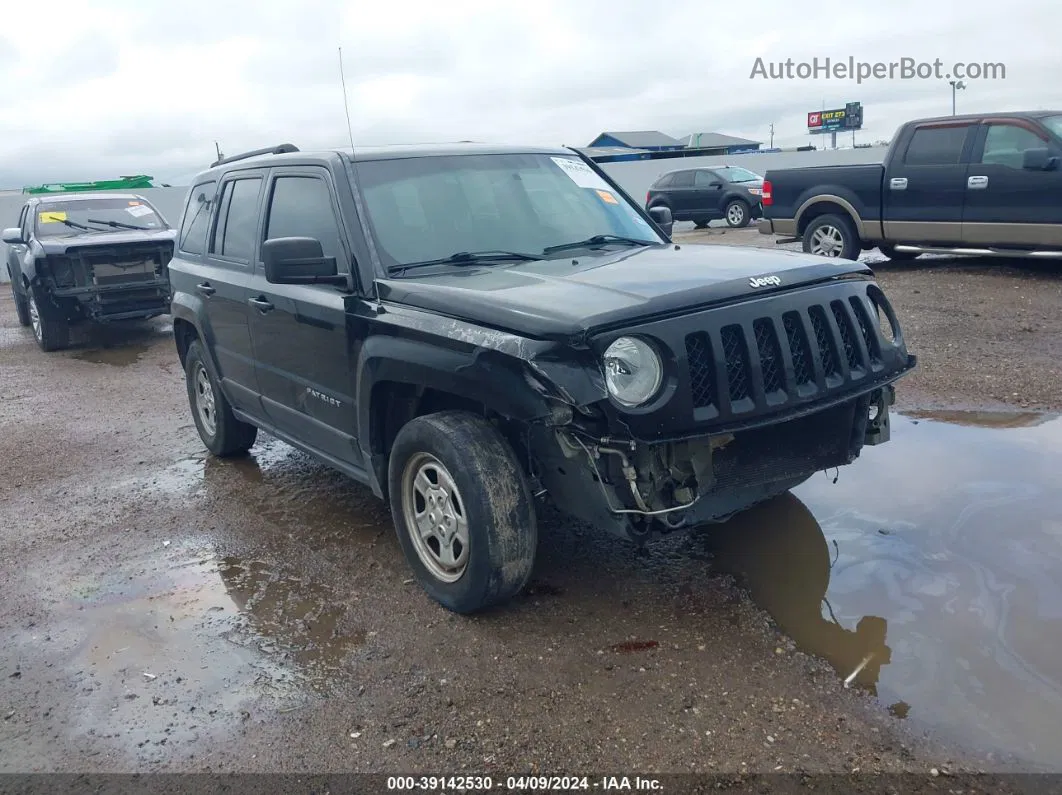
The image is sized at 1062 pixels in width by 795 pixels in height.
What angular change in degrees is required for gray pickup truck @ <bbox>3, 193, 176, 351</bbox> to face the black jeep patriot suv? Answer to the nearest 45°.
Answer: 0° — it already faces it

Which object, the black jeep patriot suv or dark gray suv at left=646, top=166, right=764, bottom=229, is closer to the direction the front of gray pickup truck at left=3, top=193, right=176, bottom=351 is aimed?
the black jeep patriot suv

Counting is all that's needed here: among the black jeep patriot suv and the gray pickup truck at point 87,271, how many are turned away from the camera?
0

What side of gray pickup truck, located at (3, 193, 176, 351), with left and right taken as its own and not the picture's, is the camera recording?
front

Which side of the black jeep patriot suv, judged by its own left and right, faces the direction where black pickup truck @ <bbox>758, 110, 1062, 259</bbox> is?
left

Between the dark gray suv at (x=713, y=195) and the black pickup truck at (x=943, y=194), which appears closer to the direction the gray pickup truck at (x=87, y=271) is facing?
the black pickup truck

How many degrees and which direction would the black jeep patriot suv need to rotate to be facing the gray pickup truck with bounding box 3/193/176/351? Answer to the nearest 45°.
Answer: approximately 180°

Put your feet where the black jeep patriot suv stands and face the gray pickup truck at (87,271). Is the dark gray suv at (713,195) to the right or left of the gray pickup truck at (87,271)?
right

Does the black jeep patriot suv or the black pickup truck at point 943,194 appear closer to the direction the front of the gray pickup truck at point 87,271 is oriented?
the black jeep patriot suv

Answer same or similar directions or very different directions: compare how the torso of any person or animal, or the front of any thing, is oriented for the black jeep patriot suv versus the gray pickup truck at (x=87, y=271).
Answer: same or similar directions

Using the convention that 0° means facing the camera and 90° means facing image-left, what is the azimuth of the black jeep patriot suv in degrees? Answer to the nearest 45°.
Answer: approximately 315°

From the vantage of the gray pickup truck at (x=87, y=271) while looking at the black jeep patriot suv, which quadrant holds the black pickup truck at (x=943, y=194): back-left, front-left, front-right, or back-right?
front-left
